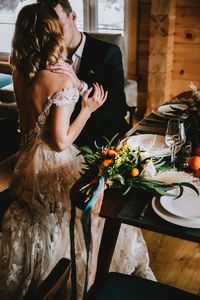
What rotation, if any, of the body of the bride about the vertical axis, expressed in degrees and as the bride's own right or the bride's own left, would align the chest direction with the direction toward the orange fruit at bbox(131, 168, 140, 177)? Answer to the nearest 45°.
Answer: approximately 90° to the bride's own right

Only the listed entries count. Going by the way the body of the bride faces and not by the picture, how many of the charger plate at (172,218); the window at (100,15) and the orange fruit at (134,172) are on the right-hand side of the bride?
2

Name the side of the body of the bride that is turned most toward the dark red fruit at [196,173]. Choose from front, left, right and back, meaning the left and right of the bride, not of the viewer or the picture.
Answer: right

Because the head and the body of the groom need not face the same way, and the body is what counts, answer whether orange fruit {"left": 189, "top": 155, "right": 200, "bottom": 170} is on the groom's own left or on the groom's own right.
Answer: on the groom's own left

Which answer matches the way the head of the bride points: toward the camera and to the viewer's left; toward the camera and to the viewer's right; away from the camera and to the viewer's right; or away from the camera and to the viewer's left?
away from the camera and to the viewer's right

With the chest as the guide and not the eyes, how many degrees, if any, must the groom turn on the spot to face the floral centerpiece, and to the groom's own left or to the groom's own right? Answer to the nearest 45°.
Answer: approximately 45° to the groom's own left

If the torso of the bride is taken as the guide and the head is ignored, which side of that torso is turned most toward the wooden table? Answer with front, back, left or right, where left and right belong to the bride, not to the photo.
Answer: right

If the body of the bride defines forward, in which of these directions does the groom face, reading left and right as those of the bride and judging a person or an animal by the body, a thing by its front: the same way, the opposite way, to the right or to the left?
the opposite way

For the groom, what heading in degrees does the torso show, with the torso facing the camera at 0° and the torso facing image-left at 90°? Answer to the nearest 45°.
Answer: approximately 45°
